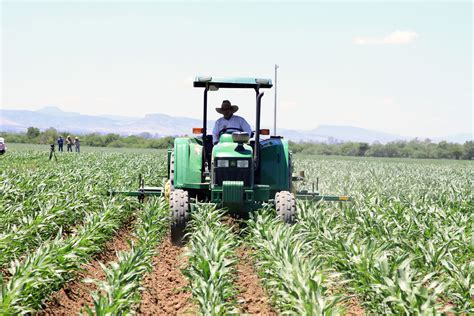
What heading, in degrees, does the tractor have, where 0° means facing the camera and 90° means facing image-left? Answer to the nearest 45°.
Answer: approximately 0°
